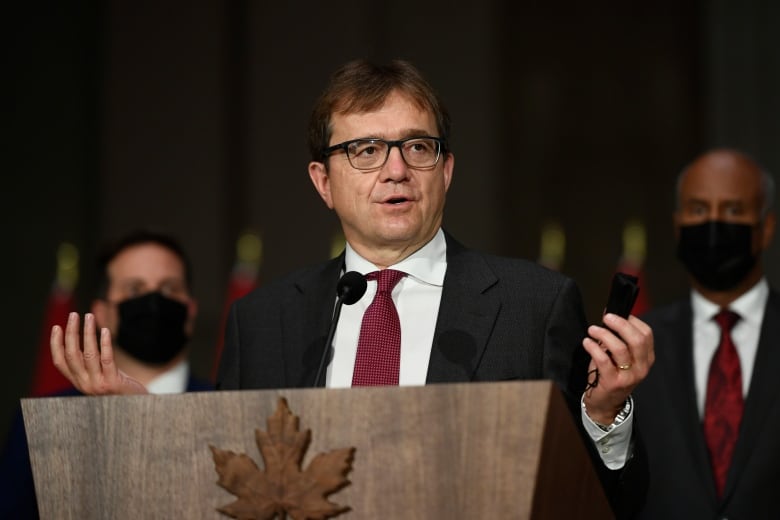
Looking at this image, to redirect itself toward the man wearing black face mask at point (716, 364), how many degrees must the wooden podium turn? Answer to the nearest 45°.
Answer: approximately 135° to its left

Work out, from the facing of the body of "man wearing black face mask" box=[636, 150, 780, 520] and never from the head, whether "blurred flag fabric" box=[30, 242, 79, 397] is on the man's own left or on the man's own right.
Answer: on the man's own right

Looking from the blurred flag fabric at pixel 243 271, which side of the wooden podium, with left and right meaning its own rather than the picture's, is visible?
back

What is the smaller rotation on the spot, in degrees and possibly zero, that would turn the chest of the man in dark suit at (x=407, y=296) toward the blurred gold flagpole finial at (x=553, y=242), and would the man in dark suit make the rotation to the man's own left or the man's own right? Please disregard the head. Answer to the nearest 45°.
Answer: approximately 180°

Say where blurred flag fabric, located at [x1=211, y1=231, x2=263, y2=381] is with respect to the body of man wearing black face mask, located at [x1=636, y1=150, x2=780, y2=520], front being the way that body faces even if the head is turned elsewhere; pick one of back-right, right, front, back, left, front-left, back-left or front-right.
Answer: back-right

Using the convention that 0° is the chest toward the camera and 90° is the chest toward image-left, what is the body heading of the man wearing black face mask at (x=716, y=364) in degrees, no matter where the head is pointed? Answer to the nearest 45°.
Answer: approximately 0°
